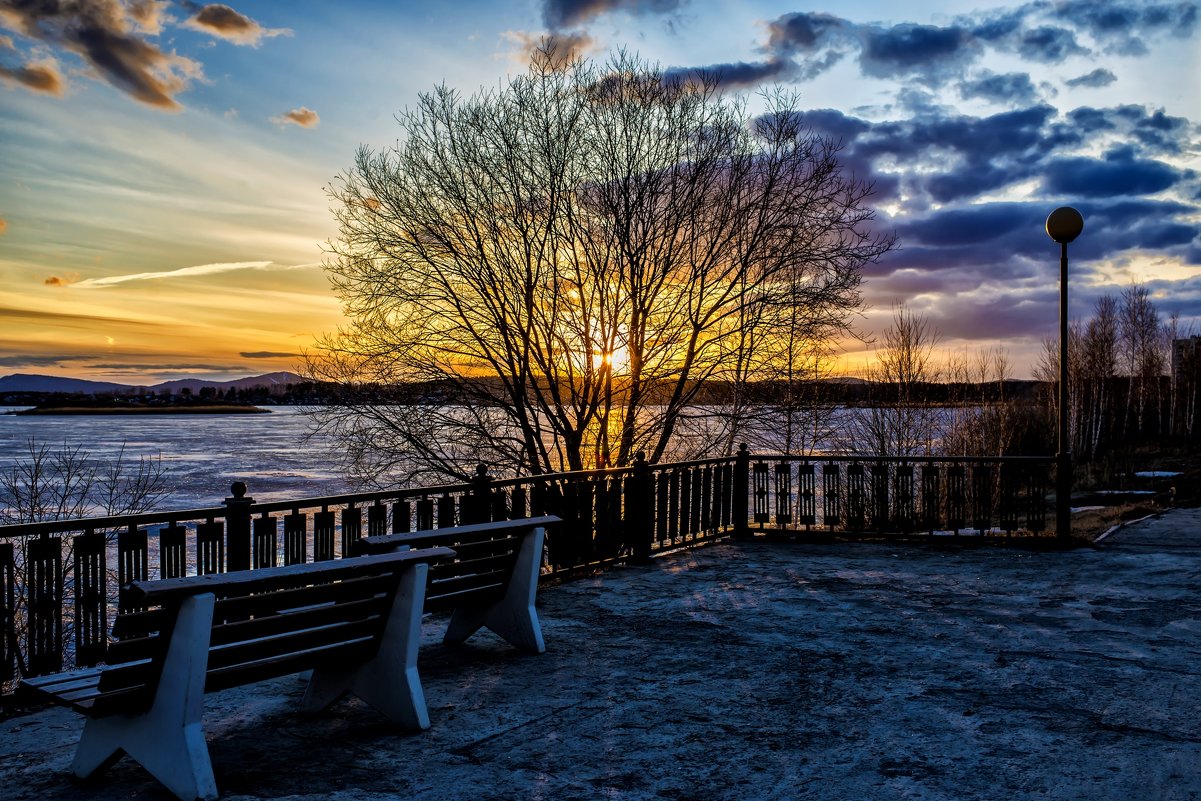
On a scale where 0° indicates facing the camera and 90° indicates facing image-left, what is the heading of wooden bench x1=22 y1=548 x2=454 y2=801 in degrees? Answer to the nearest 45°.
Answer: approximately 135°

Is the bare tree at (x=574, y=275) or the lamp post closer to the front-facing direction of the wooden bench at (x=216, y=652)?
the bare tree

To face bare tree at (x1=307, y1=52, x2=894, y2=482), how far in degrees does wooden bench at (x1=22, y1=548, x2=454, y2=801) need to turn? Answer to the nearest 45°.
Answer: approximately 90° to its right

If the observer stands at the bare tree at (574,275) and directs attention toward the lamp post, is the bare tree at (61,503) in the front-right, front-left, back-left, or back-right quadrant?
back-right

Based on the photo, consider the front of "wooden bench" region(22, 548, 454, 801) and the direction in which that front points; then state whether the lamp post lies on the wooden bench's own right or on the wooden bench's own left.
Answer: on the wooden bench's own right

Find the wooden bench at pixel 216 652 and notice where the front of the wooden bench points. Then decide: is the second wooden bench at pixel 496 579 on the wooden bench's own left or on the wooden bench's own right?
on the wooden bench's own right
